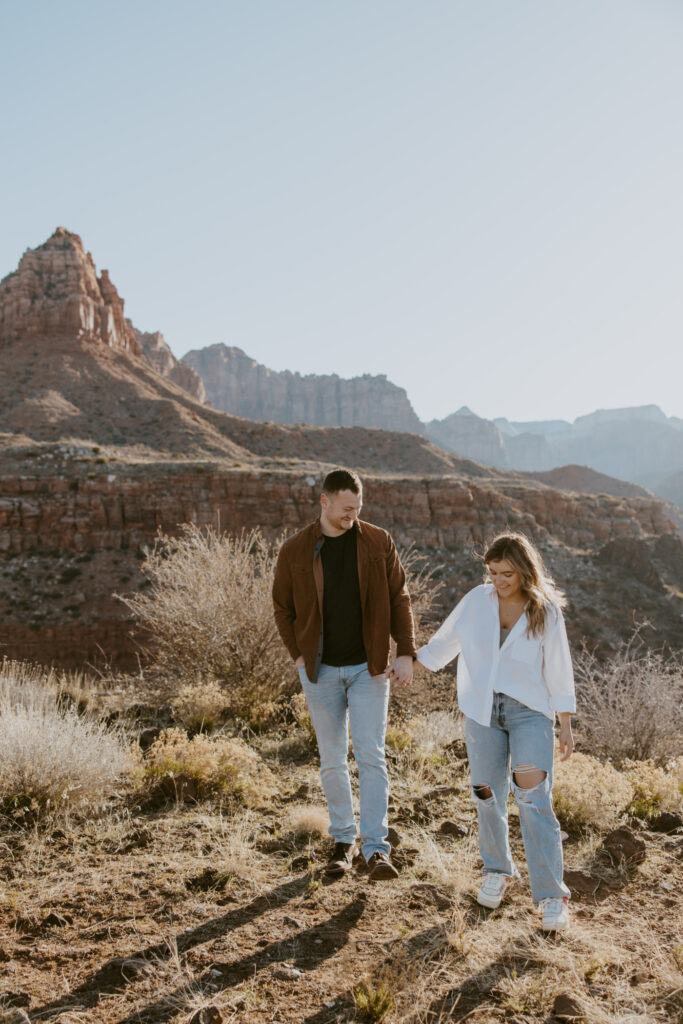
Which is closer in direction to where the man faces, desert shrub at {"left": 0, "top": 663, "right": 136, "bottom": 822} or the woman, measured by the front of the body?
the woman

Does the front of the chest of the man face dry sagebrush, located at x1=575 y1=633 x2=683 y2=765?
no

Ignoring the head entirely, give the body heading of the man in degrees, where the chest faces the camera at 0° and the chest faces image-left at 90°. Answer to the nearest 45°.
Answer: approximately 0°

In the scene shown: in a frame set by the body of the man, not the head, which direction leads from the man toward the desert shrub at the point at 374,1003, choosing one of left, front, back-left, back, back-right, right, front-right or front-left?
front

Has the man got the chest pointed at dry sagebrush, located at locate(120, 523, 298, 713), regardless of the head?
no

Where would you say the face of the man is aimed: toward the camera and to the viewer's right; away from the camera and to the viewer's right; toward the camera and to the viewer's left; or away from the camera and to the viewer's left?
toward the camera and to the viewer's right

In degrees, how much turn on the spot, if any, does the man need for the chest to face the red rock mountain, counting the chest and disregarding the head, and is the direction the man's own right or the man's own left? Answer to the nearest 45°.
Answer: approximately 180°

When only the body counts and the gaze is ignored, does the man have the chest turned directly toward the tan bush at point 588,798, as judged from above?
no
